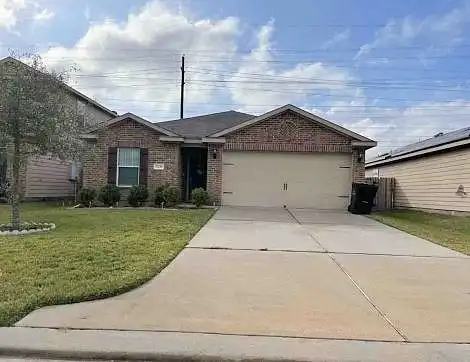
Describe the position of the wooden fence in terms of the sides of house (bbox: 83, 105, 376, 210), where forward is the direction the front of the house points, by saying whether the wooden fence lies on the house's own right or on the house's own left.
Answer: on the house's own left

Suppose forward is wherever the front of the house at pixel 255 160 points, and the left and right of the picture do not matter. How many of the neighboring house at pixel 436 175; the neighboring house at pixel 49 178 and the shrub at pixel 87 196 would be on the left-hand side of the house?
1

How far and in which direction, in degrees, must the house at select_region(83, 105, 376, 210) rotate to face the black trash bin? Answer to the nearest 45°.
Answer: approximately 90° to its left

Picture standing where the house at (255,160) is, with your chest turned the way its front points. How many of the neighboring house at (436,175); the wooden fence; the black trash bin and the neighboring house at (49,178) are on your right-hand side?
1

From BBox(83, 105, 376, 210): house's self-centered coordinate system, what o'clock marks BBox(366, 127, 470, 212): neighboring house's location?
The neighboring house is roughly at 9 o'clock from the house.

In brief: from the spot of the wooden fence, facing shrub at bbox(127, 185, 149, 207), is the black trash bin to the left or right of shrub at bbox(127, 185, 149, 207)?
left

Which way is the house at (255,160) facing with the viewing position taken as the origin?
facing the viewer

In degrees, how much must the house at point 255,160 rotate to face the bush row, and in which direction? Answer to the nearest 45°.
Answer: approximately 90° to its right

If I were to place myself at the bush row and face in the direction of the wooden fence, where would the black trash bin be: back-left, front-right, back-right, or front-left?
front-right

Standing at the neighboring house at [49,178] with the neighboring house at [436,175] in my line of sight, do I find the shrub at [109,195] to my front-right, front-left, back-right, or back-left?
front-right

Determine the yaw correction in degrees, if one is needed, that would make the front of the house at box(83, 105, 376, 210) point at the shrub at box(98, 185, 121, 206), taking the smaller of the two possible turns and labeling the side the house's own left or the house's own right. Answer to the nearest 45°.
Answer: approximately 90° to the house's own right

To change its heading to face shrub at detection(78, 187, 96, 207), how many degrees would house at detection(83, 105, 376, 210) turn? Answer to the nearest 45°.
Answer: approximately 90° to its right

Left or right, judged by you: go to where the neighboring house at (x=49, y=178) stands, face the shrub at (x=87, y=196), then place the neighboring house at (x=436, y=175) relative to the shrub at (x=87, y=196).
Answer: left

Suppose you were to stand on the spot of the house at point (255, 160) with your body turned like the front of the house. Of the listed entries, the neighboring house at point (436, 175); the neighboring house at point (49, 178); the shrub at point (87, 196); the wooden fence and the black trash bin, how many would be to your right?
2
